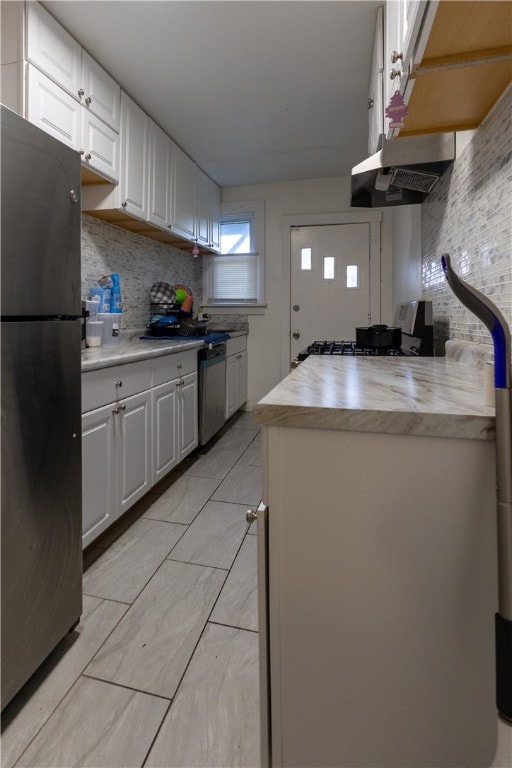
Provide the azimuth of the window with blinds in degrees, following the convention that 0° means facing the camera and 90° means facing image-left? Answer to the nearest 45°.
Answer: approximately 0°

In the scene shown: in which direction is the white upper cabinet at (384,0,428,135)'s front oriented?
to the viewer's left

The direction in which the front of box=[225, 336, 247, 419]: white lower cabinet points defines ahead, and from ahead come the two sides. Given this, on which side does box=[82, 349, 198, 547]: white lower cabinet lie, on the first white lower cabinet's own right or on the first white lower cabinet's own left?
on the first white lower cabinet's own right

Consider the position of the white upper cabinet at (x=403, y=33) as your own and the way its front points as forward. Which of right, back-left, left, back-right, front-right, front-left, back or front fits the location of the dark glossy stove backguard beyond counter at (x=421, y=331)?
right

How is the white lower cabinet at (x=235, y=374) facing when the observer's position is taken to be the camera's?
facing to the right of the viewer

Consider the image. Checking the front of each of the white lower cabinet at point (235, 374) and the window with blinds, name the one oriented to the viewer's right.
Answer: the white lower cabinet

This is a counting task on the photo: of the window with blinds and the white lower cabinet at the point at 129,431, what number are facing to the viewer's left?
0

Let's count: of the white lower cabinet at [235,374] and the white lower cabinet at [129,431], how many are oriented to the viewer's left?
0
